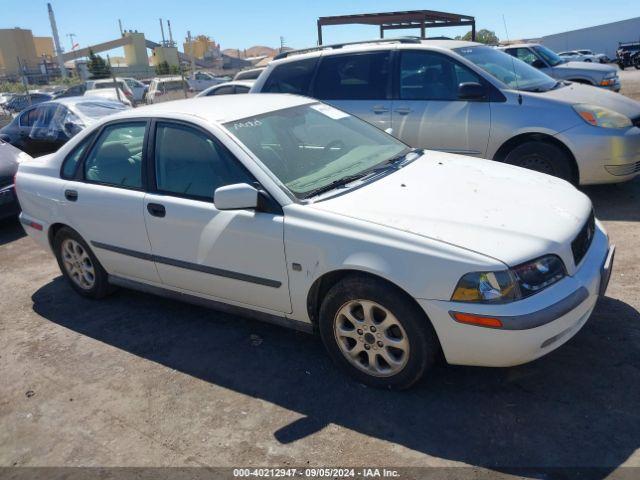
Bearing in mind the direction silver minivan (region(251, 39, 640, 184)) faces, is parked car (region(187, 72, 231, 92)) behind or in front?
behind

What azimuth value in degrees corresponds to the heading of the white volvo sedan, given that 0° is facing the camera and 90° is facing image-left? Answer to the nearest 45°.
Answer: approximately 315°

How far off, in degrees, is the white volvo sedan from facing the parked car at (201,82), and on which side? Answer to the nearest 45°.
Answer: approximately 135° to its left

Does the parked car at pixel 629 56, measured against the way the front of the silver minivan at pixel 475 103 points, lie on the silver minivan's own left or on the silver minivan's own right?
on the silver minivan's own left

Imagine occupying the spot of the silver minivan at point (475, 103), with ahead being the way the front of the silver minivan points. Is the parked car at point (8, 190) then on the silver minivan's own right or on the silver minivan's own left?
on the silver minivan's own right

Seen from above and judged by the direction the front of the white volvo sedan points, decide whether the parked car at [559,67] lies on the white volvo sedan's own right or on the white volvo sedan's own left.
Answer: on the white volvo sedan's own left

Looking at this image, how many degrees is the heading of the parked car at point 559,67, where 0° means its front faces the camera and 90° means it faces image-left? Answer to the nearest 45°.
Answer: approximately 315°

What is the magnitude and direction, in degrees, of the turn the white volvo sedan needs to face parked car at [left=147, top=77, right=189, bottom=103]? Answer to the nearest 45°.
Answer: approximately 135° to its left
